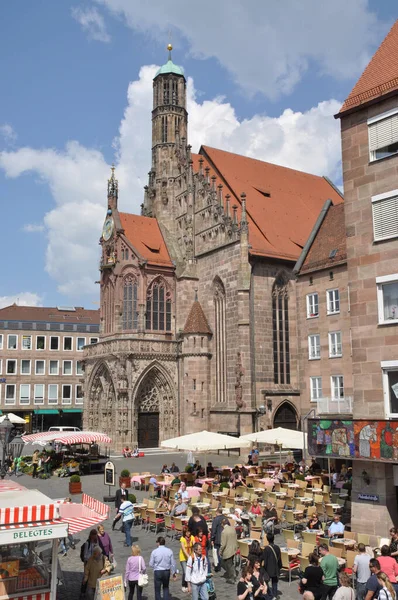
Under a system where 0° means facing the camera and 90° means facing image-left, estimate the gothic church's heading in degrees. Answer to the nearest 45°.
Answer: approximately 45°

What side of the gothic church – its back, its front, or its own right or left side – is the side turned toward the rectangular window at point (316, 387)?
left

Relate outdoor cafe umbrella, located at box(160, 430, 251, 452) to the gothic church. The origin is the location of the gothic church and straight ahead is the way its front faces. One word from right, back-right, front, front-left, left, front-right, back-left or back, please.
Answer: front-left

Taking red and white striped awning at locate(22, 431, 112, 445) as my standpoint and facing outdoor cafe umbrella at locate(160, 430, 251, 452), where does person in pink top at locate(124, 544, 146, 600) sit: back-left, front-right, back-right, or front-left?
front-right
